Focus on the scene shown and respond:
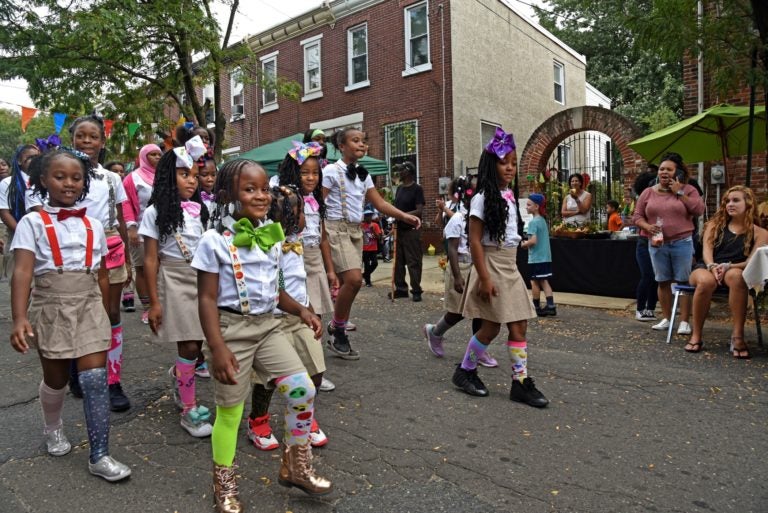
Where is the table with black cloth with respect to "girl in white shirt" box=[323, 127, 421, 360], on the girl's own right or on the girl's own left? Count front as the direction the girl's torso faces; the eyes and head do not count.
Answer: on the girl's own left

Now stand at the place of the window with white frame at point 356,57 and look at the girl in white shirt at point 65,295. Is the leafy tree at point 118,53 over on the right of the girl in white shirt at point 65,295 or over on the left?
right

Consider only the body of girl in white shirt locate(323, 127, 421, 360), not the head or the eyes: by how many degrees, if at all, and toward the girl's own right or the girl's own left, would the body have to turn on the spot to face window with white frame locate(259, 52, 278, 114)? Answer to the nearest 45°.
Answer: approximately 135° to the girl's own left

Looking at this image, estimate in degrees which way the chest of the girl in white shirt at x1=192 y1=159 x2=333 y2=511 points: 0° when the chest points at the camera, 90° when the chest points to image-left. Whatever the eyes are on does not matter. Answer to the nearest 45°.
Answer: approximately 315°

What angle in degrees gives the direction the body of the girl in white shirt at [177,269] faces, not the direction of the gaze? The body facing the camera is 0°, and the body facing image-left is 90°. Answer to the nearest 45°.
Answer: approximately 315°

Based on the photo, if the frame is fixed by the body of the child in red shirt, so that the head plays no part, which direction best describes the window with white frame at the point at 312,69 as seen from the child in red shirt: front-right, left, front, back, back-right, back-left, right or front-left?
back-right

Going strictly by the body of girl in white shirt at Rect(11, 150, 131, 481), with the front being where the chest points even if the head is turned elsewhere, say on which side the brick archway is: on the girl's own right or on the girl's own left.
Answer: on the girl's own left
